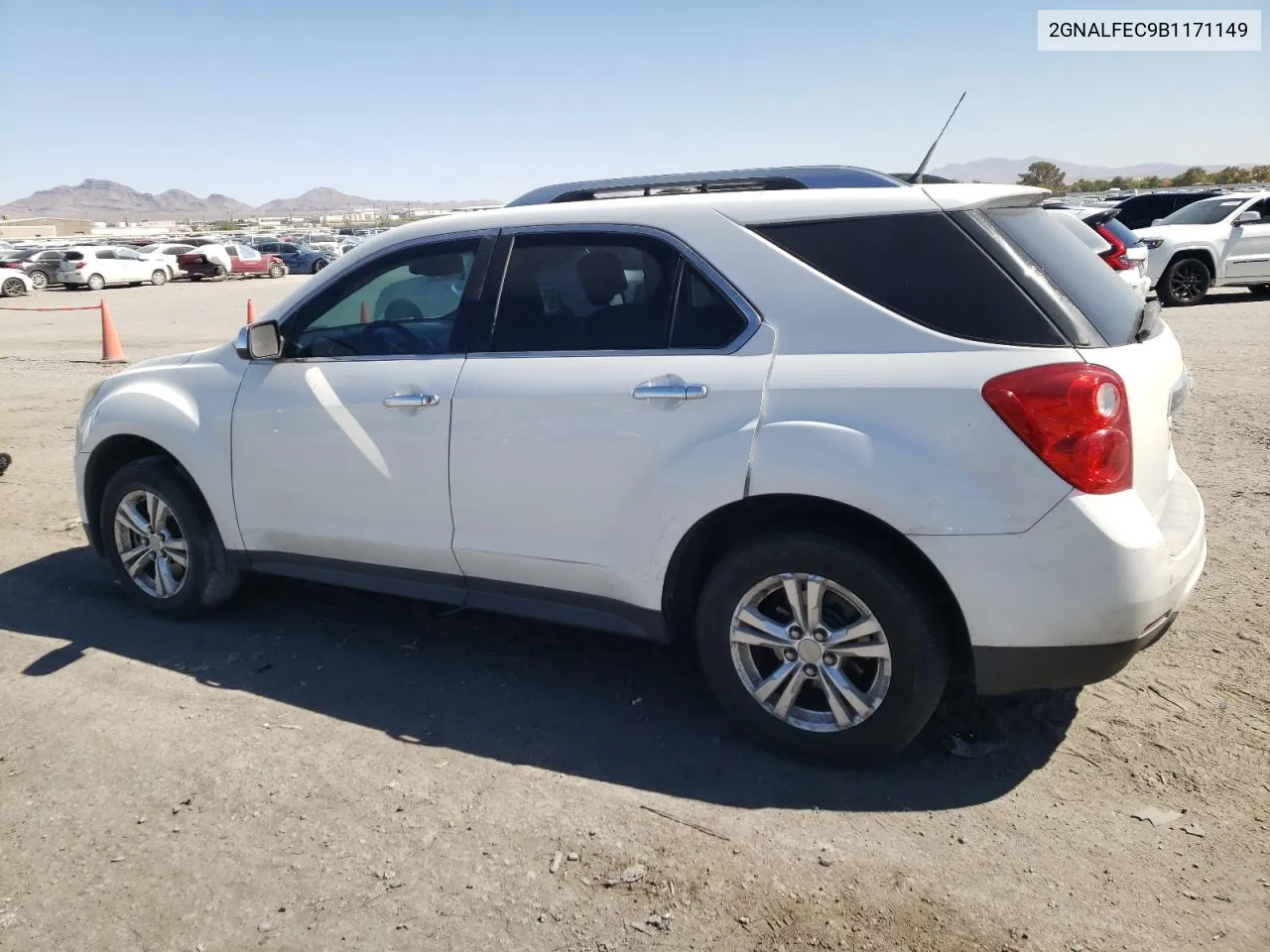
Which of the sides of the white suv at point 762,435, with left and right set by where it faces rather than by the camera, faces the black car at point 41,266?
front

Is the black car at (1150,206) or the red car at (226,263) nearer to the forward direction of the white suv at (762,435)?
the red car

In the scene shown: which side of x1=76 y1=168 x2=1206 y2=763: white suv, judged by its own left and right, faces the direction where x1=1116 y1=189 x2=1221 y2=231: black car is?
right

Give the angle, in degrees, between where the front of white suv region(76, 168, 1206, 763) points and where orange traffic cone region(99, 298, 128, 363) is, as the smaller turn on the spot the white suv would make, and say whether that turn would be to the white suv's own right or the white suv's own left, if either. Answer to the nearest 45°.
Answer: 0° — it already faces it

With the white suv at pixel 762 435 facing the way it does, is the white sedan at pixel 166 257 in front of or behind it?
in front

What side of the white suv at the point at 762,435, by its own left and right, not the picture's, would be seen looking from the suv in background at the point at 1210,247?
right

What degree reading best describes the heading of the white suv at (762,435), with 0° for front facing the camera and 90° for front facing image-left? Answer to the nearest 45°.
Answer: approximately 135°

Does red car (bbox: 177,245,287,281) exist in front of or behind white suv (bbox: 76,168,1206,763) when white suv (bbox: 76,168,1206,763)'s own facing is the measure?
in front
